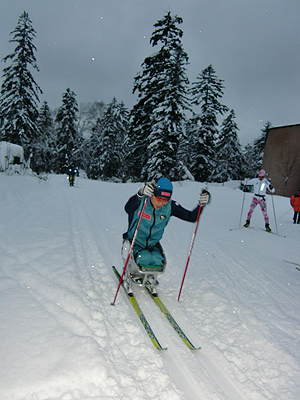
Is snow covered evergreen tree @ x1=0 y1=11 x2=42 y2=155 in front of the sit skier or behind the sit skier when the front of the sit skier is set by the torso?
behind

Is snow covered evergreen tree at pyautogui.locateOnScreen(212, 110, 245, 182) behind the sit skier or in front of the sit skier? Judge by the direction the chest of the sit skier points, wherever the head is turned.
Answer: behind

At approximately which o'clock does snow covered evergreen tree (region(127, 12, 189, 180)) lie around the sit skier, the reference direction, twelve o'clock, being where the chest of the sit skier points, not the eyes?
The snow covered evergreen tree is roughly at 6 o'clock from the sit skier.

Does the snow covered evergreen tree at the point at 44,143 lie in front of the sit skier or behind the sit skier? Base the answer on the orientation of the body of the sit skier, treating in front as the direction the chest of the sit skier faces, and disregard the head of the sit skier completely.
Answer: behind

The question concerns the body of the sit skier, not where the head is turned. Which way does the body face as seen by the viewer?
toward the camera

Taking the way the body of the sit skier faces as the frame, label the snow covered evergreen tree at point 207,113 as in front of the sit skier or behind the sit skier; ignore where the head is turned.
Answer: behind

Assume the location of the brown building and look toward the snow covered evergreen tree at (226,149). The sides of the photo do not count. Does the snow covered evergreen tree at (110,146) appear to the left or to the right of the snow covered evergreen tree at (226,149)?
left

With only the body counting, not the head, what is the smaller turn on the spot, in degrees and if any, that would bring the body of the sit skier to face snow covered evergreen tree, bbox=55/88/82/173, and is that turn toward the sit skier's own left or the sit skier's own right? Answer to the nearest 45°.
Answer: approximately 135° to the sit skier's own right
